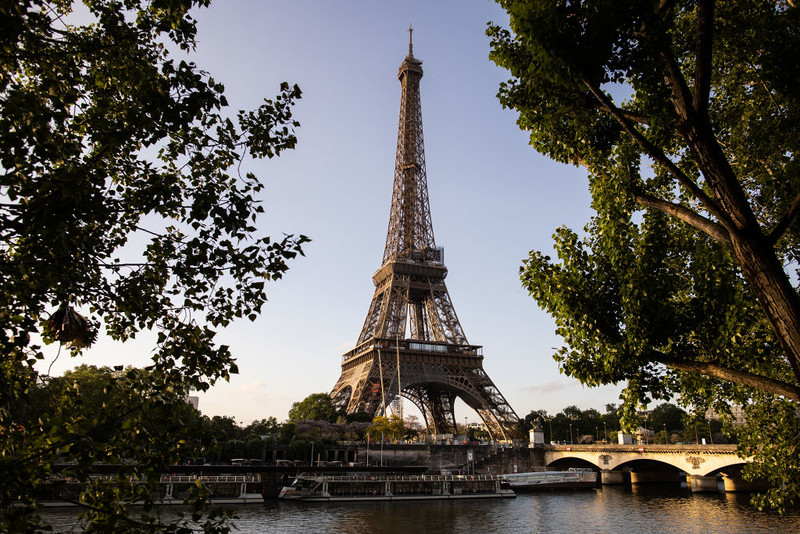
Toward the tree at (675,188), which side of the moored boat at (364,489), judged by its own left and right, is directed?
left

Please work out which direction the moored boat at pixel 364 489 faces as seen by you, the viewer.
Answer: facing to the left of the viewer
